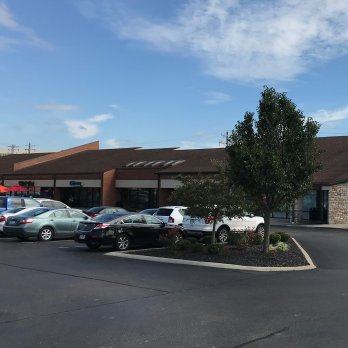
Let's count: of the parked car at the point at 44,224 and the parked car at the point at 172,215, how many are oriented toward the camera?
0

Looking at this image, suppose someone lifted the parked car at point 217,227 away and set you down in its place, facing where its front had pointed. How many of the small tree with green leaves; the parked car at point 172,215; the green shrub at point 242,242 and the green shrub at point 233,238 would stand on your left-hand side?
1

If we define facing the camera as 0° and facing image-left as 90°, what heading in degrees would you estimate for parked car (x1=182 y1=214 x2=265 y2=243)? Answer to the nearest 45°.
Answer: approximately 225°
